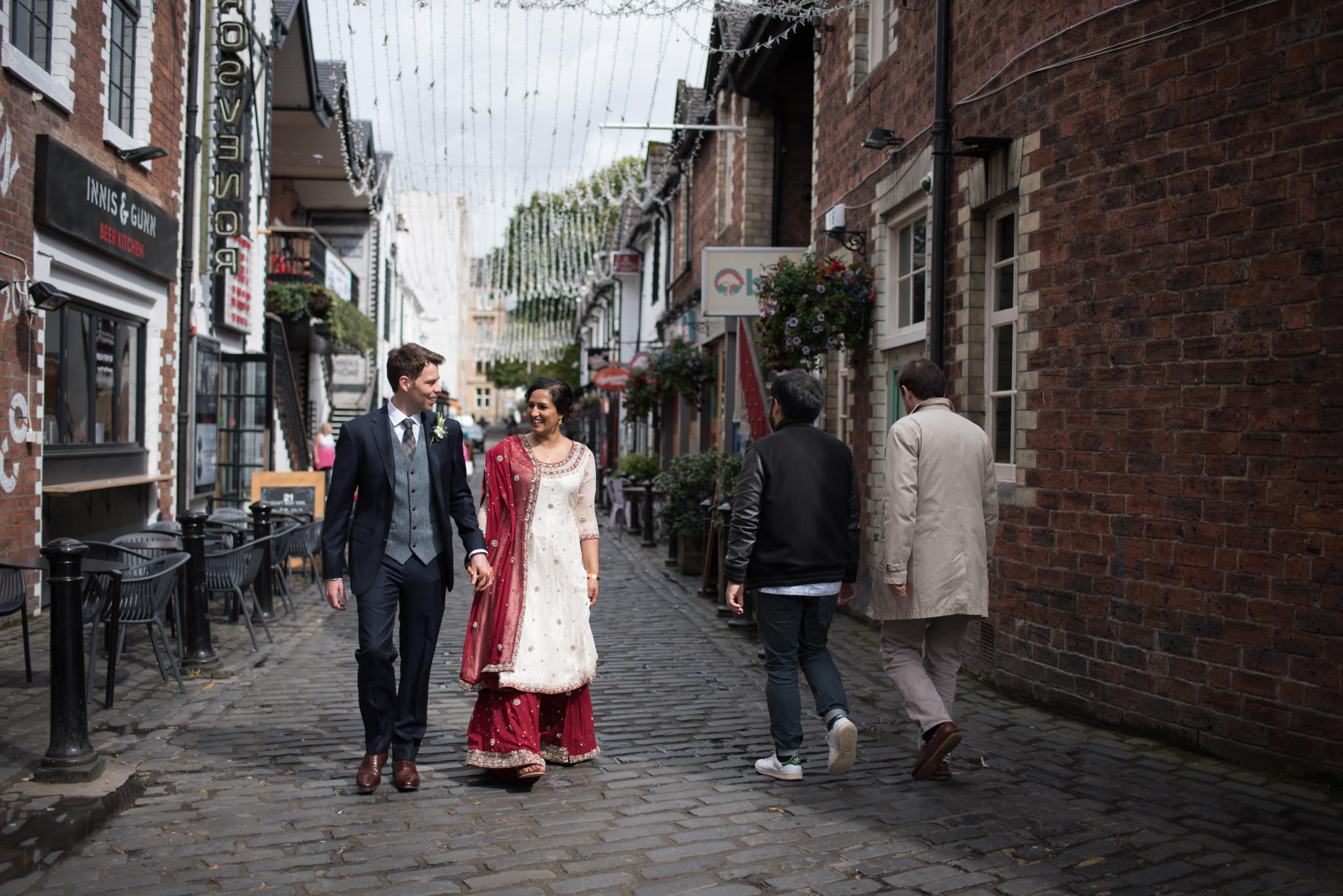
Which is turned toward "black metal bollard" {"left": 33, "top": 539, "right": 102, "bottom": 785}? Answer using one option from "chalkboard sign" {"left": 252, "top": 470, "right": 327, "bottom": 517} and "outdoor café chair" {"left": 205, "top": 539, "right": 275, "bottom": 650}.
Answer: the chalkboard sign

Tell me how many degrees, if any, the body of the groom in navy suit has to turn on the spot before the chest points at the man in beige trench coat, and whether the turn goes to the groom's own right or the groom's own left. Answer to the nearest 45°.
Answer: approximately 90° to the groom's own left

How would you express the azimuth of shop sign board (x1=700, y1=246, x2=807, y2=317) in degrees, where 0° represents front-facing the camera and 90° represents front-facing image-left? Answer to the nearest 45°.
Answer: approximately 0°

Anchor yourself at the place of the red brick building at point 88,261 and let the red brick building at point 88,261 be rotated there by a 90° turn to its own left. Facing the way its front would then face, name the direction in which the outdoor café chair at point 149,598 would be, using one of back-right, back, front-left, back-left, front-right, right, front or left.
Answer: back-right

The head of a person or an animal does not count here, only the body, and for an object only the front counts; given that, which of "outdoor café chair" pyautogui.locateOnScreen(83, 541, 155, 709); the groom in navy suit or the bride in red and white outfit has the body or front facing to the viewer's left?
the outdoor café chair

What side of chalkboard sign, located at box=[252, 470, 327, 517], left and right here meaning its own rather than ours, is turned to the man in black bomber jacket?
front

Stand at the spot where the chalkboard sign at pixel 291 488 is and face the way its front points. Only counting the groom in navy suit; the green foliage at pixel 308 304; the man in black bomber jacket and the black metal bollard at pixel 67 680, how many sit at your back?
1

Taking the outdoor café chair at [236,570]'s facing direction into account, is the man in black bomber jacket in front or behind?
behind

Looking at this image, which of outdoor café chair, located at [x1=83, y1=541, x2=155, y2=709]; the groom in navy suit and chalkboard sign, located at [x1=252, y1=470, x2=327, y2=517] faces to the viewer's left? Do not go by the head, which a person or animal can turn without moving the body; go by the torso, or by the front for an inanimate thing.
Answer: the outdoor café chair

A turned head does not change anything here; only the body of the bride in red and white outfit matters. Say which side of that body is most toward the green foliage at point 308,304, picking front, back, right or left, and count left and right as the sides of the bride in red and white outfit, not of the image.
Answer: back

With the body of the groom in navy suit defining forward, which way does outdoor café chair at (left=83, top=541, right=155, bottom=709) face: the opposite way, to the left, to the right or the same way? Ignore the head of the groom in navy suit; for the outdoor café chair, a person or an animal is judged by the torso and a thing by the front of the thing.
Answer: to the right

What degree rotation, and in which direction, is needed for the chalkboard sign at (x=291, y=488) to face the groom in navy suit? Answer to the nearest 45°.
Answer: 0° — it already faces them

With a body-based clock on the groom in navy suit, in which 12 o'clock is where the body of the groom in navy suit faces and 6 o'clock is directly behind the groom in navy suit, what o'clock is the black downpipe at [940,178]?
The black downpipe is roughly at 8 o'clock from the groom in navy suit.

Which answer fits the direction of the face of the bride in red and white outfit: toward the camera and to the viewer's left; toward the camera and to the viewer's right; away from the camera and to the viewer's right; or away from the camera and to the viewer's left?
toward the camera and to the viewer's left

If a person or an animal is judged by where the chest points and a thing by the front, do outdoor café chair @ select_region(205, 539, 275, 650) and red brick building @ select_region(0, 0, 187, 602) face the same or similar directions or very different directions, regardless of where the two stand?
very different directions
